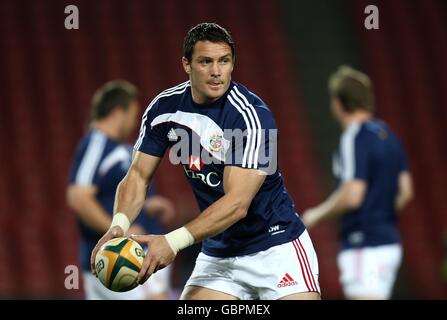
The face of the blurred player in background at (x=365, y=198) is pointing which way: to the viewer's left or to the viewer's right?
to the viewer's left

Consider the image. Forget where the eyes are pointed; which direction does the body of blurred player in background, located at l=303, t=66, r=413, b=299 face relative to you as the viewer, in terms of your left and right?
facing away from the viewer and to the left of the viewer

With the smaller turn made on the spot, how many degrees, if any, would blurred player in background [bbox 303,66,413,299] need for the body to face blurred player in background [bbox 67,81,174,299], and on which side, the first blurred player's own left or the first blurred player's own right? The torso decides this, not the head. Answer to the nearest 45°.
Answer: approximately 45° to the first blurred player's own left
